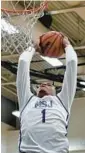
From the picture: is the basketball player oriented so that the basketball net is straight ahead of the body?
no

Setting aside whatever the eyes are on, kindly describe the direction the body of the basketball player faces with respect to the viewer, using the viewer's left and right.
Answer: facing the viewer

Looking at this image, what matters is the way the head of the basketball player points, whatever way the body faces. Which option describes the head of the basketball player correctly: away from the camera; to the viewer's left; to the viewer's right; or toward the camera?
toward the camera
